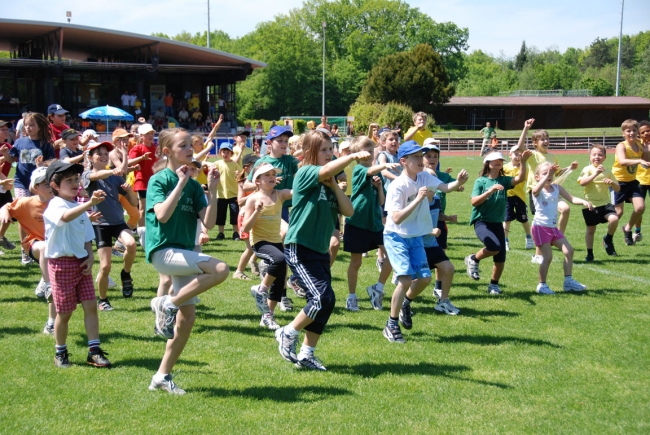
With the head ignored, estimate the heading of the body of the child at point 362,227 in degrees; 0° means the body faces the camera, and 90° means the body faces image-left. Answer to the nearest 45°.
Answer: approximately 315°

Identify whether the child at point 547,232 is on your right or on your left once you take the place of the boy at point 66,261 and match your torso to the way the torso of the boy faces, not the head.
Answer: on your left

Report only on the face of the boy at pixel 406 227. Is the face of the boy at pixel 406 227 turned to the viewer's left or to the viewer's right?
to the viewer's right

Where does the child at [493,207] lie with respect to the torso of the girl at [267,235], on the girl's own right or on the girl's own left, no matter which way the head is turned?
on the girl's own left

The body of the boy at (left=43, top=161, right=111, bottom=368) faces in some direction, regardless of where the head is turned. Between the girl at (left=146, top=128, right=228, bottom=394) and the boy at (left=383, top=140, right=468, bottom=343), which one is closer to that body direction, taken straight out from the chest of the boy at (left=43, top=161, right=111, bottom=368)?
the girl

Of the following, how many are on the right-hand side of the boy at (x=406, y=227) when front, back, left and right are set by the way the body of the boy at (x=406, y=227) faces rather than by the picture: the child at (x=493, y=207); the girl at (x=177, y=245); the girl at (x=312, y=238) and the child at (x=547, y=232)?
2

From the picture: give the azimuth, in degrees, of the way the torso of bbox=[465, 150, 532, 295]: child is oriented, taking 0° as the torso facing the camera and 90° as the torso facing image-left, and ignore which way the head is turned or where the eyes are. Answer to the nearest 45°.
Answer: approximately 315°

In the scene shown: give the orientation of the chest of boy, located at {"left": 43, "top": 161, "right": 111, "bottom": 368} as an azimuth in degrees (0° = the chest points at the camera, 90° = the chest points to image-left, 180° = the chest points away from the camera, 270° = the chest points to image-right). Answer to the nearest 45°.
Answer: approximately 315°

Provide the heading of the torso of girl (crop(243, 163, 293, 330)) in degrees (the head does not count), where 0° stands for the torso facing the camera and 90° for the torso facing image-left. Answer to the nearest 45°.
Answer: approximately 315°
